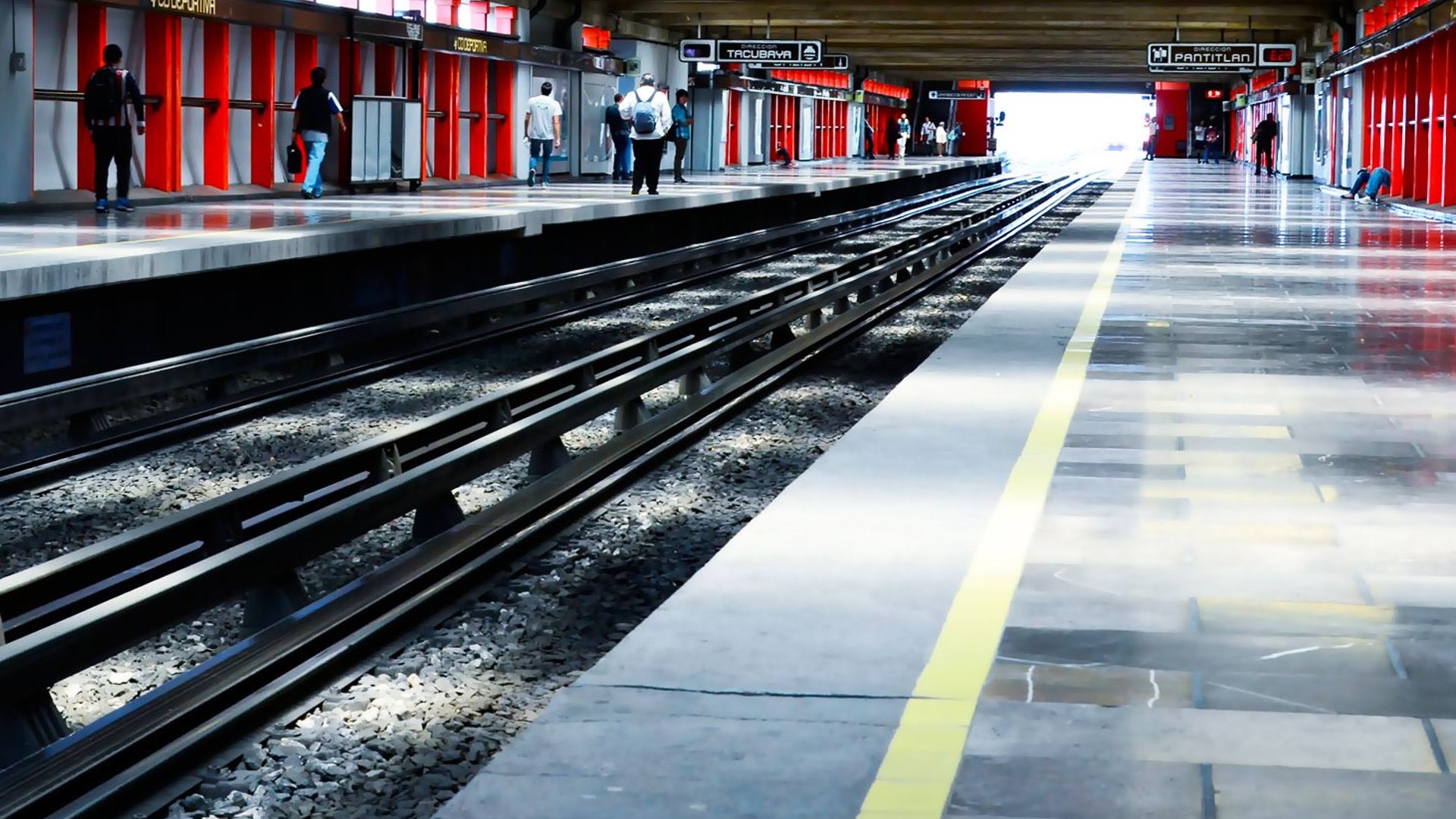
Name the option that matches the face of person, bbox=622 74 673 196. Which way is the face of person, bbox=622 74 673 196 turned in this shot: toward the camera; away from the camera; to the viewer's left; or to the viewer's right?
away from the camera

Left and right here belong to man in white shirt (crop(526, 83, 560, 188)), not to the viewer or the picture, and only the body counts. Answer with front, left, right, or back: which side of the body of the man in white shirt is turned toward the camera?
back

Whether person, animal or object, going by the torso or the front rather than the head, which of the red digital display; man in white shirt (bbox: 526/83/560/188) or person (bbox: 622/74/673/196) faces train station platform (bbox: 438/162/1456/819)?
the red digital display

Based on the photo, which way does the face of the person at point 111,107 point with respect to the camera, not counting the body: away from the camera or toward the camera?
away from the camera

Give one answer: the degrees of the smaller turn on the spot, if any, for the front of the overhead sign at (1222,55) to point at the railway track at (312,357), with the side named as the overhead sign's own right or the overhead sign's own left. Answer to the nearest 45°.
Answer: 0° — it already faces it

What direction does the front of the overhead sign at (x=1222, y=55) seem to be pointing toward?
toward the camera

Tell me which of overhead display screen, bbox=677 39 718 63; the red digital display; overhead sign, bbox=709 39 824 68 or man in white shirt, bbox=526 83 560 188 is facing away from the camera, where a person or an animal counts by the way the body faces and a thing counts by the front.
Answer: the man in white shirt

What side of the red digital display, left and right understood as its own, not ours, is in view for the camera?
front

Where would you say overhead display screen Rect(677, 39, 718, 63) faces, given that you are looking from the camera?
facing the viewer

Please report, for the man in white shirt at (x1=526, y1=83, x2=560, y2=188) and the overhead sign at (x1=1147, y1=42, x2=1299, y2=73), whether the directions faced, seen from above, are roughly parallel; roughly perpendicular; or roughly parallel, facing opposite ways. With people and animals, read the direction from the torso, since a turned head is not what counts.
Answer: roughly parallel, facing opposite ways

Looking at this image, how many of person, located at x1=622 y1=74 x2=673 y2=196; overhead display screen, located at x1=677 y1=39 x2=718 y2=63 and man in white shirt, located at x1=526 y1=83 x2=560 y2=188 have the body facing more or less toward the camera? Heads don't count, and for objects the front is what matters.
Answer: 1

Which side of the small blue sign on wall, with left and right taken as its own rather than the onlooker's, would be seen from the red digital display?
left

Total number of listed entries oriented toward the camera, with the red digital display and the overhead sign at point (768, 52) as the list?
2

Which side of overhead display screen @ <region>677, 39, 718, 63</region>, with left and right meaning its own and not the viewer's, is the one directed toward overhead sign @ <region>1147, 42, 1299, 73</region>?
left

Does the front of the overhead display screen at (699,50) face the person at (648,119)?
yes

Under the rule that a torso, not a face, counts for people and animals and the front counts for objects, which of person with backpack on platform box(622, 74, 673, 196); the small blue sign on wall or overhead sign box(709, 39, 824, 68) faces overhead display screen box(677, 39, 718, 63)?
the person with backpack on platform

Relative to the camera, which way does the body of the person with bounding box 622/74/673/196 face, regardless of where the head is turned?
away from the camera
